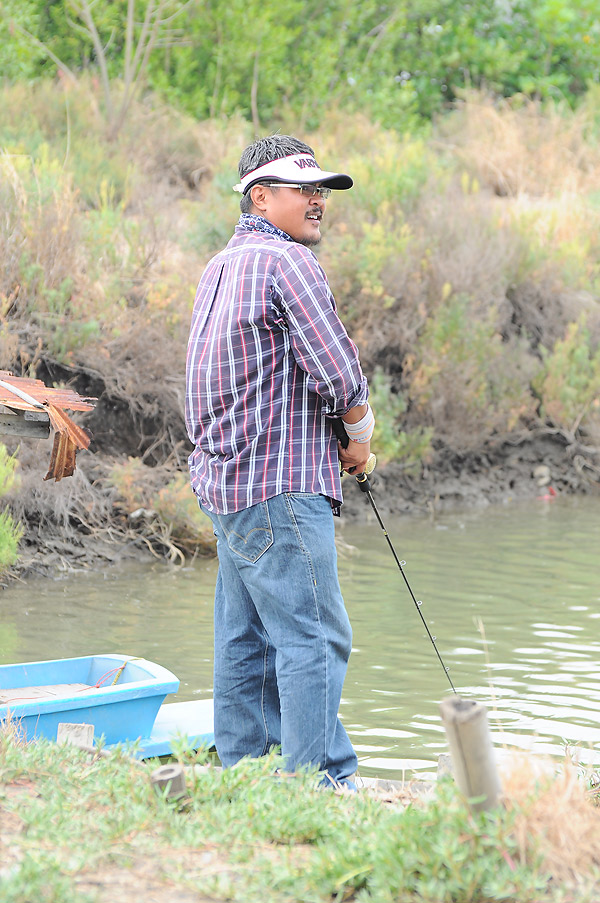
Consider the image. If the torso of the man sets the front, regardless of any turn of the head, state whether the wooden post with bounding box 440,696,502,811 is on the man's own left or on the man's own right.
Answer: on the man's own right

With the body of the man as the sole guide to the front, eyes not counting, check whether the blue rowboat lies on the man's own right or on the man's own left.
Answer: on the man's own left

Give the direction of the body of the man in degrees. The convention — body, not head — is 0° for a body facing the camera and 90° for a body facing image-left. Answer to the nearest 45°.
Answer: approximately 225°

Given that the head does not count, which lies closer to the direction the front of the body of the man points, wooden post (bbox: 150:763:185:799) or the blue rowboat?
the blue rowboat

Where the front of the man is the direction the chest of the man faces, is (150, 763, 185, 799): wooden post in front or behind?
behind
